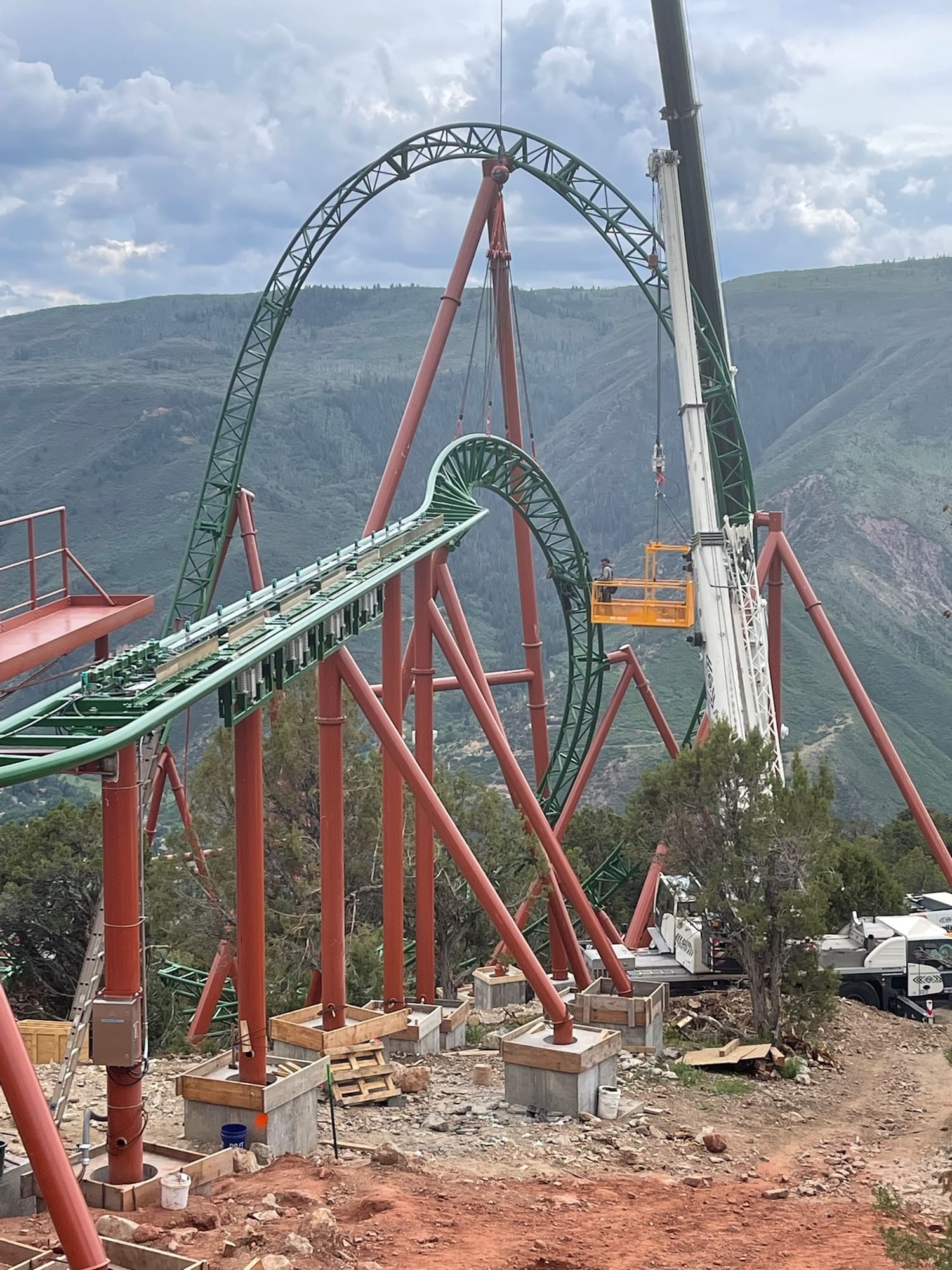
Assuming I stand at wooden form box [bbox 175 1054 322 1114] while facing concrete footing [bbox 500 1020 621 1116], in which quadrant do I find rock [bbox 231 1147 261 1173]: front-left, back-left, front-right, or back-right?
back-right

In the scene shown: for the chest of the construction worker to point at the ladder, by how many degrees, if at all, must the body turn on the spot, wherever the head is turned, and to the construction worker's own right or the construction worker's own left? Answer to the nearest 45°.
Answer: approximately 90° to the construction worker's own left

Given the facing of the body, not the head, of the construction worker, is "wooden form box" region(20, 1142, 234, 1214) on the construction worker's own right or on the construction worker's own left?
on the construction worker's own left

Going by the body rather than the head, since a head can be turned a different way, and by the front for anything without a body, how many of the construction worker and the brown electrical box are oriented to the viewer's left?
1

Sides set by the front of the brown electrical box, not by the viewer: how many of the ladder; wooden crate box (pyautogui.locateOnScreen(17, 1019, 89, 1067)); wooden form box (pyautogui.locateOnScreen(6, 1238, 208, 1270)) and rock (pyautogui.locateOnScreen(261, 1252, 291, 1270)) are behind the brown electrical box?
2

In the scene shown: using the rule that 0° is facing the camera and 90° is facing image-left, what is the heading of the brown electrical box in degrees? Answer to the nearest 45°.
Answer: approximately 0°

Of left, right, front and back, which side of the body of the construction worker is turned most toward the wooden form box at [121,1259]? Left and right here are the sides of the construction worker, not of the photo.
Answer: left

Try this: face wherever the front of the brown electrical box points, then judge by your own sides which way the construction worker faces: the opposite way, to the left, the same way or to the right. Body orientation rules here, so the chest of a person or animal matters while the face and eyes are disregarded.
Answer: to the right

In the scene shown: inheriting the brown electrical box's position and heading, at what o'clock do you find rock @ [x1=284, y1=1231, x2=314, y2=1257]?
The rock is roughly at 10 o'clock from the brown electrical box.

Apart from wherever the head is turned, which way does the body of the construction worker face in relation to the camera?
to the viewer's left

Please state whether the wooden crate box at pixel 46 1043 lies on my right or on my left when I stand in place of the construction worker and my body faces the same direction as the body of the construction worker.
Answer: on my left

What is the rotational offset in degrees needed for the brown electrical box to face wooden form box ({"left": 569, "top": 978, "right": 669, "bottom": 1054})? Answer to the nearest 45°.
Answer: approximately 135° to its left
